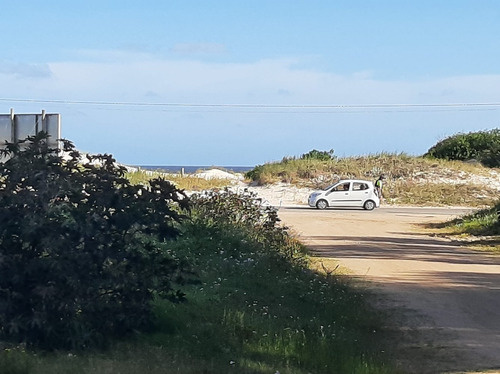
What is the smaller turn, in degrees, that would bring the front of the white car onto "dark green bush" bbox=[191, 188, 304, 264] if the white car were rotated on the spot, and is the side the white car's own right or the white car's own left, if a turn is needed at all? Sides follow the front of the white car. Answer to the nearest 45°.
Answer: approximately 90° to the white car's own left

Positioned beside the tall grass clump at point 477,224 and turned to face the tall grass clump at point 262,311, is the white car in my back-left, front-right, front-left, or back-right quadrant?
back-right

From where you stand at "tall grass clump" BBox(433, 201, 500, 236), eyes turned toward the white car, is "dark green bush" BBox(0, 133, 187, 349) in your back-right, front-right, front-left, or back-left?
back-left

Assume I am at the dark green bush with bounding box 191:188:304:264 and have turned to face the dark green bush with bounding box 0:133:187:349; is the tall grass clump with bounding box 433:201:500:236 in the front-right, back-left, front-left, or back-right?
back-left

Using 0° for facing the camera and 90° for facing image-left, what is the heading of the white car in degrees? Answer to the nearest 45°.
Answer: approximately 90°

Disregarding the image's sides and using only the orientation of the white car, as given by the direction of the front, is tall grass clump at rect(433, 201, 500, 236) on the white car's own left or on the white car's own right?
on the white car's own left

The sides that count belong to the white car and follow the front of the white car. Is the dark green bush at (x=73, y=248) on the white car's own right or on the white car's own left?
on the white car's own left

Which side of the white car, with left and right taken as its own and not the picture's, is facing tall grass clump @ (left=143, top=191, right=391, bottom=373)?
left
